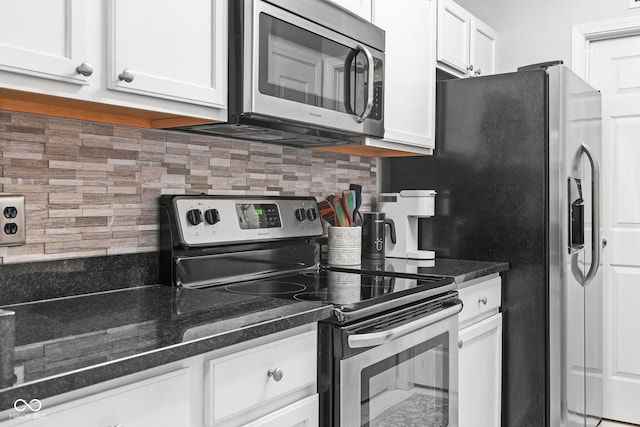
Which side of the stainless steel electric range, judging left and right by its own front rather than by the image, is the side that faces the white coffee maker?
left

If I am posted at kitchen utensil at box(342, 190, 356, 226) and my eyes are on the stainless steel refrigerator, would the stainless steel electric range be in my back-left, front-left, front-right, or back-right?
back-right

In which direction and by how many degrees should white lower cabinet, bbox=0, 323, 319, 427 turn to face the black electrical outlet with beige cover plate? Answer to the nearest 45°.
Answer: approximately 180°

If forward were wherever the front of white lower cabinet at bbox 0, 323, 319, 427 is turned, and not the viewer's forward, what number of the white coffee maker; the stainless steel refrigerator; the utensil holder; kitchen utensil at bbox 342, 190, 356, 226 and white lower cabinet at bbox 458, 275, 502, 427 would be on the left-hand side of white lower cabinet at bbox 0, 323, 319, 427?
5

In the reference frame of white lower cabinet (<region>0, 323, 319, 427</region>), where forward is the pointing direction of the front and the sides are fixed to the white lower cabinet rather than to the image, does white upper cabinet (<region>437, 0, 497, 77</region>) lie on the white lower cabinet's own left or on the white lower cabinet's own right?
on the white lower cabinet's own left

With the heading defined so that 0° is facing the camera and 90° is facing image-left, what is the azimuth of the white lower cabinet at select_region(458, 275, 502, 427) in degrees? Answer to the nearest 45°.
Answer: approximately 315°

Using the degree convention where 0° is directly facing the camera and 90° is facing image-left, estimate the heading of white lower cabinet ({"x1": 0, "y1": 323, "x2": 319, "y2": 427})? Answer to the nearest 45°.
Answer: approximately 315°

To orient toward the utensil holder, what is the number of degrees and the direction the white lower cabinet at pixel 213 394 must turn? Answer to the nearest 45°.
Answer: approximately 90° to its left

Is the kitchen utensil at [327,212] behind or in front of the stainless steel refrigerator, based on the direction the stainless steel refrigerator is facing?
behind

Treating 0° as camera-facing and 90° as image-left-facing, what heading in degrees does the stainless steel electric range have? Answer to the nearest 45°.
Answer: approximately 315°
